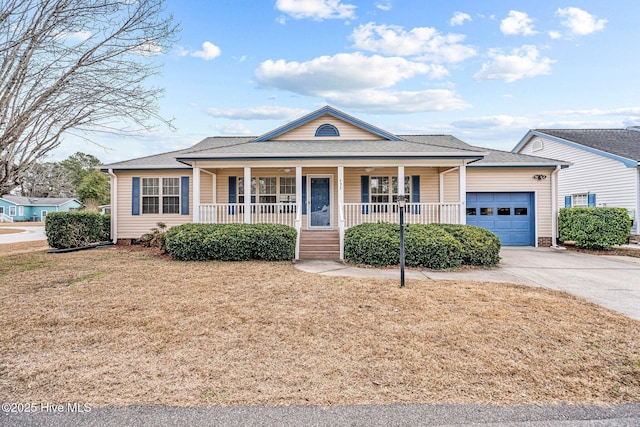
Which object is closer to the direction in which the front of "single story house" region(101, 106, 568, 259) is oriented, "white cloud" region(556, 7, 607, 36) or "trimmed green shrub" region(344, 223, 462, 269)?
the trimmed green shrub

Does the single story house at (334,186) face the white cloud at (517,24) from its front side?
no

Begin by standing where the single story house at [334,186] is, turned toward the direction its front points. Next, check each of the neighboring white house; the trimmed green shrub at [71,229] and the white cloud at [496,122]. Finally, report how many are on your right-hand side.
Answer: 1

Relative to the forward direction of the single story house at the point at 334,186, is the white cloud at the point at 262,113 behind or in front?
behind

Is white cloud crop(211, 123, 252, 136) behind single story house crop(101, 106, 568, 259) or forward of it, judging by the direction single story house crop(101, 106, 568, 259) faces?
behind

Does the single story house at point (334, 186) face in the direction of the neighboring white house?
no

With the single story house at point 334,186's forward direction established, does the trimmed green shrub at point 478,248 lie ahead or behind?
ahead

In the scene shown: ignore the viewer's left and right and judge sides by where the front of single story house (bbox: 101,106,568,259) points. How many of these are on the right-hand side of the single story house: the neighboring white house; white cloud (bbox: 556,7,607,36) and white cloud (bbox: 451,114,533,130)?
0

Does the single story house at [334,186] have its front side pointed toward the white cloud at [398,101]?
no

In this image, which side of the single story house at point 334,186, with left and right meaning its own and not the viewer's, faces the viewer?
front

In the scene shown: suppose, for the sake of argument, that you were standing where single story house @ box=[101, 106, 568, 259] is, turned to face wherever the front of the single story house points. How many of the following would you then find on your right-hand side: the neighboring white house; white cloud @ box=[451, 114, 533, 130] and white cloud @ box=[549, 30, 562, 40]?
0

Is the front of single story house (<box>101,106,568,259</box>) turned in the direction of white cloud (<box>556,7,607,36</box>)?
no

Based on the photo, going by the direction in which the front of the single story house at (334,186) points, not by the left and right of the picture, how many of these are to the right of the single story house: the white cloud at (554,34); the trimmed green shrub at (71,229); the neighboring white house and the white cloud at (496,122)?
1
